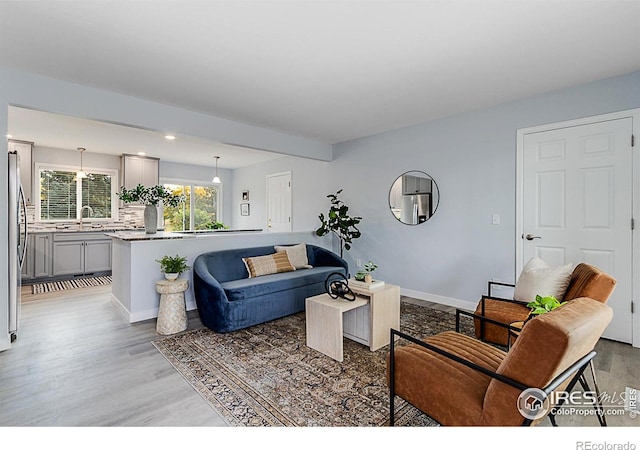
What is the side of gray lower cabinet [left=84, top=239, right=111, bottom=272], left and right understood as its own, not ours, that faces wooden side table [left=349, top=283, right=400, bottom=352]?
front

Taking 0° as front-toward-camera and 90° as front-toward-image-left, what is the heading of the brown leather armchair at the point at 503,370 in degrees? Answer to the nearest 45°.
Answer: approximately 135°

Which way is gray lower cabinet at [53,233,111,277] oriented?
toward the camera

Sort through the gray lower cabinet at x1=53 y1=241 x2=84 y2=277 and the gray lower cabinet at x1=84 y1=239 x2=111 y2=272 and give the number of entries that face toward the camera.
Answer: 2

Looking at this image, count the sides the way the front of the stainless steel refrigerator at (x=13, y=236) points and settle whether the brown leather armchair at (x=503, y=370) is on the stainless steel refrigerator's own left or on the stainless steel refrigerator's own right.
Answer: on the stainless steel refrigerator's own right

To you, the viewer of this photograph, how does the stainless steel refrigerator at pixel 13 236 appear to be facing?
facing to the right of the viewer

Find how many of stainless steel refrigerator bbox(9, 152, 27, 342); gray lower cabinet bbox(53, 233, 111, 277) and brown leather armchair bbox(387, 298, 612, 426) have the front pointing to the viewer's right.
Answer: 1

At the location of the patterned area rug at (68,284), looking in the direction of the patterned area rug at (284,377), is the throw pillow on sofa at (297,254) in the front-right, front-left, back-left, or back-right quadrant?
front-left

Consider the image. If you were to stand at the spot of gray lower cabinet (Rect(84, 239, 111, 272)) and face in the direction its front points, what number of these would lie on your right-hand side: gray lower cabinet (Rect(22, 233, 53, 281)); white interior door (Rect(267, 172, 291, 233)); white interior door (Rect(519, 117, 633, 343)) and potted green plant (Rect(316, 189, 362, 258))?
1

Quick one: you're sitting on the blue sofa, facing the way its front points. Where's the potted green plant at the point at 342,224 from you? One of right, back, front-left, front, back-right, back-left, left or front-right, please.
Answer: left

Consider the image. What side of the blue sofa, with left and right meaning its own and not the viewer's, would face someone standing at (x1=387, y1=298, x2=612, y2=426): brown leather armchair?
front

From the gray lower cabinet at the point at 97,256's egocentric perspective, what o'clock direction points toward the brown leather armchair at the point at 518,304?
The brown leather armchair is roughly at 11 o'clock from the gray lower cabinet.

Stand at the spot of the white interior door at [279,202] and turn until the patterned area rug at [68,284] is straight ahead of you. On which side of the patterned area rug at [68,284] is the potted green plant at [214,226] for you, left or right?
right

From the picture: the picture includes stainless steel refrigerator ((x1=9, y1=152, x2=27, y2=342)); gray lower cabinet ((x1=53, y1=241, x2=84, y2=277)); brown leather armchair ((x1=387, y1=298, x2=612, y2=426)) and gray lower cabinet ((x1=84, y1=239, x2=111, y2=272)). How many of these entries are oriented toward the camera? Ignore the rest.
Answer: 2

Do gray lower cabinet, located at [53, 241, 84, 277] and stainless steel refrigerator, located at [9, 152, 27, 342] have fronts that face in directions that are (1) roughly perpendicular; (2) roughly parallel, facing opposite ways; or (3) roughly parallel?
roughly perpendicular

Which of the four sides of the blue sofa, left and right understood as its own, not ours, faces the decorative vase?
back

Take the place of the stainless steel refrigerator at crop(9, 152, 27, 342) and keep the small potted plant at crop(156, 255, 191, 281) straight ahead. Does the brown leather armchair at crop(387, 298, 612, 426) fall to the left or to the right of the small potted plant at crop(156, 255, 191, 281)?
right

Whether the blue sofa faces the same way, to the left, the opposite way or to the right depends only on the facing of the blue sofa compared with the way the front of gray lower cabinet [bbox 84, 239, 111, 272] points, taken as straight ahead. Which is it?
the same way

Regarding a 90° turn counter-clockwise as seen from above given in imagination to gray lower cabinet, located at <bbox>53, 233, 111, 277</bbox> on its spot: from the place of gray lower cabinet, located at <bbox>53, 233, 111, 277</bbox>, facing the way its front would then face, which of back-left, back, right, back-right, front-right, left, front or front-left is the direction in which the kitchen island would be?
right
